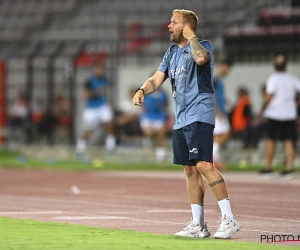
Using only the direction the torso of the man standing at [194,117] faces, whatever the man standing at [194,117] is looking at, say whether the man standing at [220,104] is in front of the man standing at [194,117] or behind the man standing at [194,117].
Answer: behind

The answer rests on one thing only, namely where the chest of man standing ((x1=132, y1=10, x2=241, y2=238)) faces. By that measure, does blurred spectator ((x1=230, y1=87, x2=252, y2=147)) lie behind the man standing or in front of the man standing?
behind

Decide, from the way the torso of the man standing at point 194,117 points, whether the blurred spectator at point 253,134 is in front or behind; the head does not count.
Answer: behind

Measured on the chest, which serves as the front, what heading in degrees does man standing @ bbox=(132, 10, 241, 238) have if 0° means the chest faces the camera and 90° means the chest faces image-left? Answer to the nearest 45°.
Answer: approximately 45°

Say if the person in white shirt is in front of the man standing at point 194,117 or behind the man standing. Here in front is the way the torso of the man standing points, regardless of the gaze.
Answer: behind

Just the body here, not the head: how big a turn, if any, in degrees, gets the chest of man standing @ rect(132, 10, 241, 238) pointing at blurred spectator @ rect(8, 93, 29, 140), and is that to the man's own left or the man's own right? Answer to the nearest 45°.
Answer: approximately 135° to the man's own right

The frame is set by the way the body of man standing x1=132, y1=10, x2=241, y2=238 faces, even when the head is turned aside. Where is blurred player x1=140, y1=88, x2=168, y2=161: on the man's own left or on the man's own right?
on the man's own right

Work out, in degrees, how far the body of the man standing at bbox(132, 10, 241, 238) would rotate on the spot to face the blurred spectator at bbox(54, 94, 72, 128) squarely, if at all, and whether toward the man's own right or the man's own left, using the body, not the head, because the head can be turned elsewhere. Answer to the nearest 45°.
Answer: approximately 135° to the man's own right

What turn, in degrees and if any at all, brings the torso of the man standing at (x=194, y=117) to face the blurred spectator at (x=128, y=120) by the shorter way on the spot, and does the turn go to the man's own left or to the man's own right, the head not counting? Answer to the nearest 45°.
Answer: approximately 135° to the man's own right

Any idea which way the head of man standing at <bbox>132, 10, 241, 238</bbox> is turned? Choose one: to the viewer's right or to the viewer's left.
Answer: to the viewer's left

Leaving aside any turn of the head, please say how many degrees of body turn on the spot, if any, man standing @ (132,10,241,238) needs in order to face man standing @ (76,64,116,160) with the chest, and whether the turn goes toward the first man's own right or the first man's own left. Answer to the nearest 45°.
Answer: approximately 135° to the first man's own right
